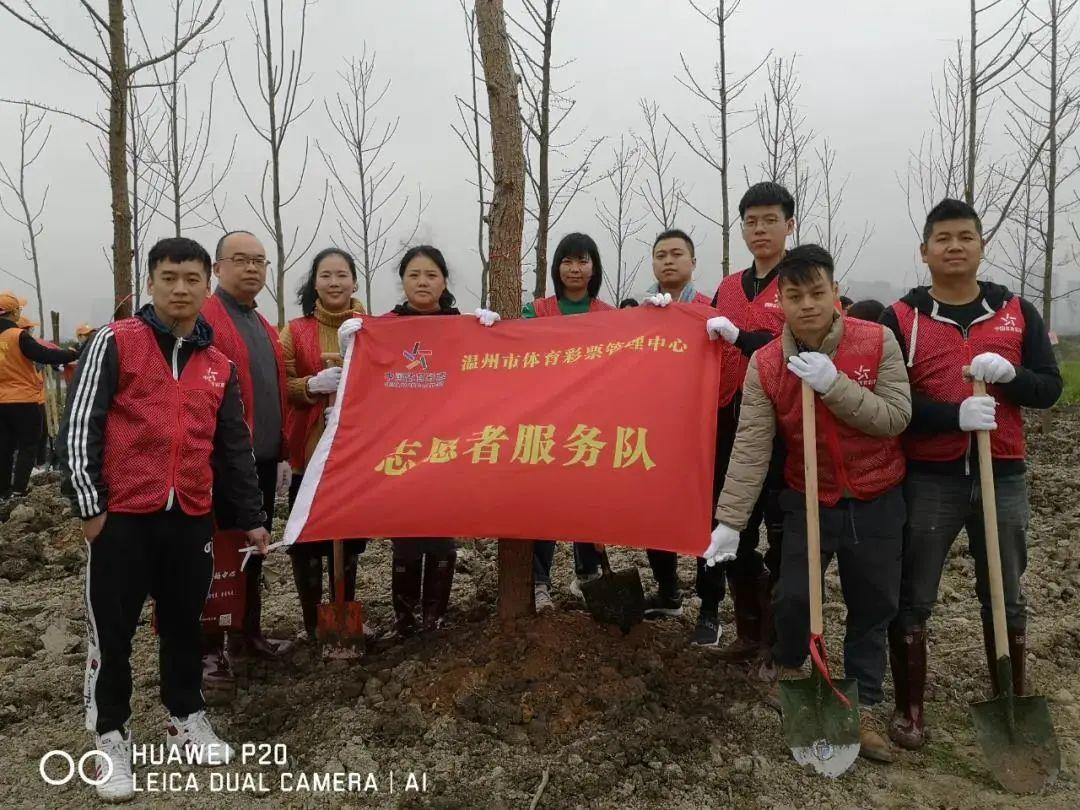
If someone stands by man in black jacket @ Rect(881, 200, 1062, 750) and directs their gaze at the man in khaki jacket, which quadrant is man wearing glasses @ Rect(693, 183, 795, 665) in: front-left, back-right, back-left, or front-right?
front-right

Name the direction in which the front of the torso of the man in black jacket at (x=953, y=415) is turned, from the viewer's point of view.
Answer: toward the camera

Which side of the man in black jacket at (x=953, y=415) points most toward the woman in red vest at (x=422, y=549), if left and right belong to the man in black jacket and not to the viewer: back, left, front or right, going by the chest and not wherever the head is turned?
right

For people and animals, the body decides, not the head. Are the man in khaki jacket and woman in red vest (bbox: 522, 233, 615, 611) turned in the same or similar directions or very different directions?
same or similar directions

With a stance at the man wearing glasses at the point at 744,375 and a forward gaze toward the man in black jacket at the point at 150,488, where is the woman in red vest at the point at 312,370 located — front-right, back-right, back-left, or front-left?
front-right

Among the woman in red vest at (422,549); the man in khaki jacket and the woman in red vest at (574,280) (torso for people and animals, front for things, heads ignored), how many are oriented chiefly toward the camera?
3

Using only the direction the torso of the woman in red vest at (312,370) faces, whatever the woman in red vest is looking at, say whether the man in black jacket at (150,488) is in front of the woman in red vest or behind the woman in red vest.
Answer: in front

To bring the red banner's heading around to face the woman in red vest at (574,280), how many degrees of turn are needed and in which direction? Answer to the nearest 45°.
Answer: approximately 180°

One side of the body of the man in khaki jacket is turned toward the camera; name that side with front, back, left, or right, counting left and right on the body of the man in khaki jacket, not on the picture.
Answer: front

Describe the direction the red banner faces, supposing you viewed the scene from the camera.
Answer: facing the viewer

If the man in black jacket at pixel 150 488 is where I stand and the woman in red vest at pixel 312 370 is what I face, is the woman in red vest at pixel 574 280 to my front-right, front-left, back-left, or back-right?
front-right
